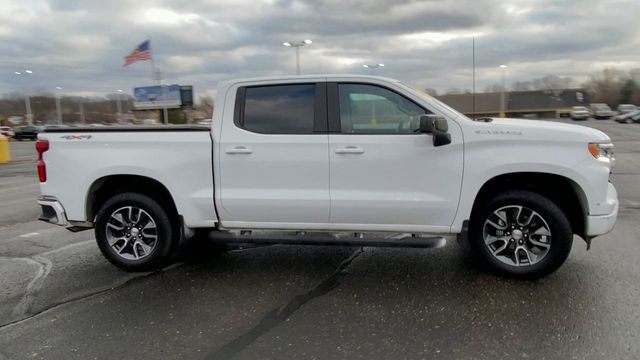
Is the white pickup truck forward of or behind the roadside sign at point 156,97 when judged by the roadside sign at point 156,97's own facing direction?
forward

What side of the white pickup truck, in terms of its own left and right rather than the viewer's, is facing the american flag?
left

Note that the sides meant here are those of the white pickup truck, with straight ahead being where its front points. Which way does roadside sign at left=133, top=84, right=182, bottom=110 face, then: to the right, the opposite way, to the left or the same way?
to the right

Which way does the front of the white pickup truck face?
to the viewer's right

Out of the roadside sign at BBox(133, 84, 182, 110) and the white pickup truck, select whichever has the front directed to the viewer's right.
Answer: the white pickup truck

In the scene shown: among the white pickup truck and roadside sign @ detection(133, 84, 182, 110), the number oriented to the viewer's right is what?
1

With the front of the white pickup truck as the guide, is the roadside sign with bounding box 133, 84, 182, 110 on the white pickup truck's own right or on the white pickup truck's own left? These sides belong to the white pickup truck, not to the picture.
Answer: on the white pickup truck's own left

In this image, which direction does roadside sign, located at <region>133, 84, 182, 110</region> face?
toward the camera
